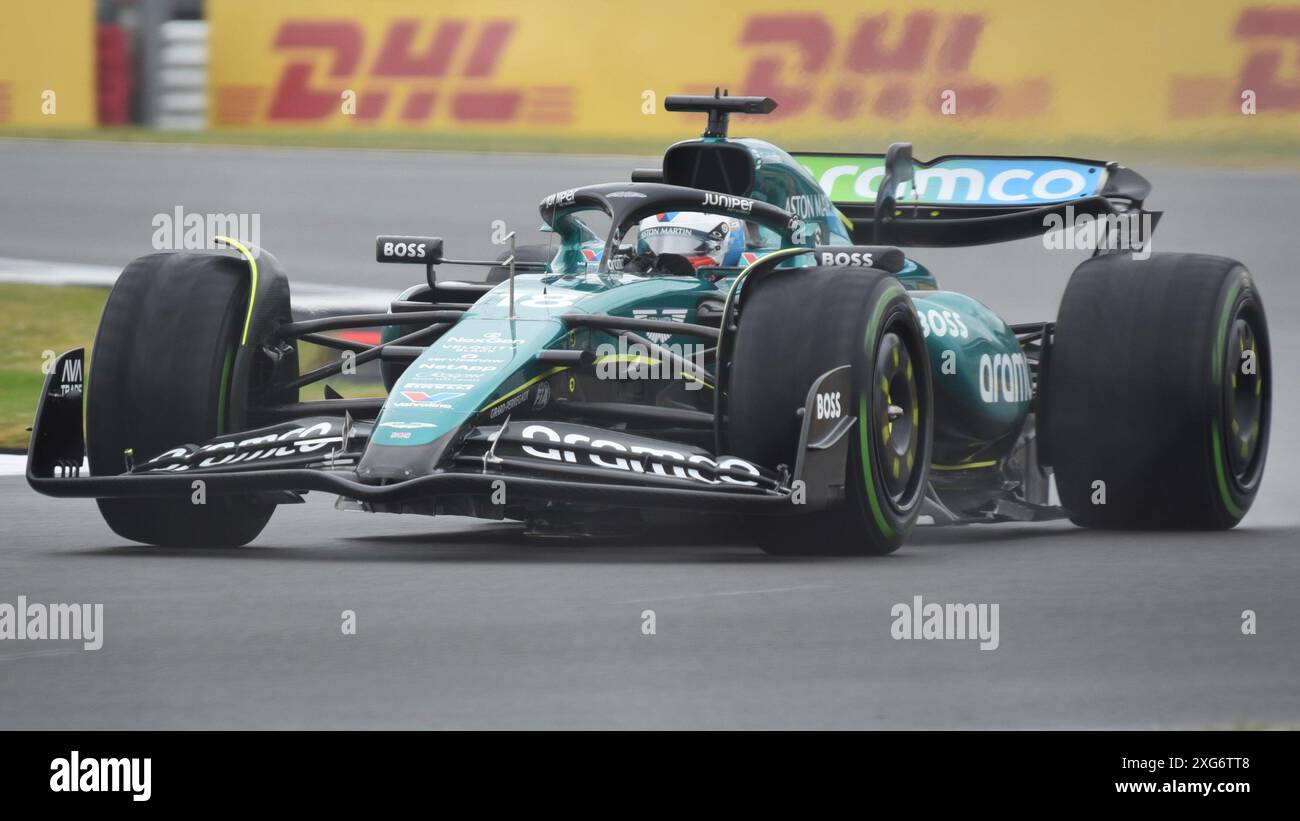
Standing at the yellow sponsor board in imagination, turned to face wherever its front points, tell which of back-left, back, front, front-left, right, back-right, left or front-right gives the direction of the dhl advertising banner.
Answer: front-left

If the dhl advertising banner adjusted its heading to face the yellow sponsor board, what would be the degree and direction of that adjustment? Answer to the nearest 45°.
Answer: approximately 90° to its right

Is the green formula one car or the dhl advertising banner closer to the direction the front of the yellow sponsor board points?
the green formula one car

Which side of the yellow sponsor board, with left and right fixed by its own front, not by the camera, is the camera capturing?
front

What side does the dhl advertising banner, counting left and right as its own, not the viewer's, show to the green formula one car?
front

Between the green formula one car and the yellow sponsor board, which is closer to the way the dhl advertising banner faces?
the green formula one car

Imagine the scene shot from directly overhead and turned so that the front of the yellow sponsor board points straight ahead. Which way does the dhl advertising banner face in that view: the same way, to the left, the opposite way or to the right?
the same way

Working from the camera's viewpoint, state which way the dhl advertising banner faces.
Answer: facing the viewer

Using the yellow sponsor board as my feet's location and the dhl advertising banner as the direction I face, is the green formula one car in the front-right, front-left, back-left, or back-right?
front-right

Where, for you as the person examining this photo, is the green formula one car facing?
facing the viewer and to the left of the viewer

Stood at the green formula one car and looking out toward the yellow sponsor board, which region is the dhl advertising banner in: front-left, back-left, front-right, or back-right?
front-right

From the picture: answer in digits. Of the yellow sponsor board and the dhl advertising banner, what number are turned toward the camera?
2
